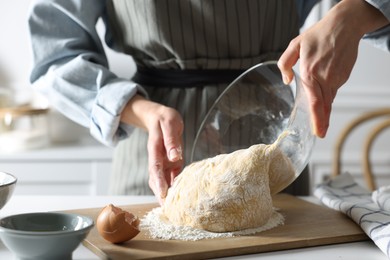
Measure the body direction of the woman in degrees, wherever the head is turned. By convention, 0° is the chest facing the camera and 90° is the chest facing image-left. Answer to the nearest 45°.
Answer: approximately 0°
